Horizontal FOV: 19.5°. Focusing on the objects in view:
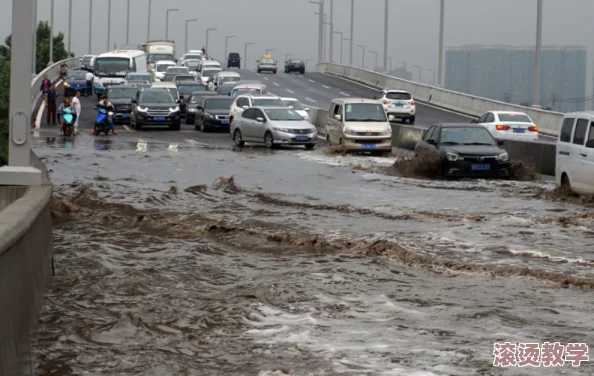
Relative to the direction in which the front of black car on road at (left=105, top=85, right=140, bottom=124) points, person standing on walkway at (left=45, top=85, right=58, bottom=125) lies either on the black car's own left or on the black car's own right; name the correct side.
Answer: on the black car's own right

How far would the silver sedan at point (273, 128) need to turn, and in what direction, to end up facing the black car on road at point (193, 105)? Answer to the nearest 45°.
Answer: approximately 135° to its left

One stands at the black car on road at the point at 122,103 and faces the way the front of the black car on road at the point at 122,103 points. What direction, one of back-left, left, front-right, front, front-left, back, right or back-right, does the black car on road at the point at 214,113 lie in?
front-left

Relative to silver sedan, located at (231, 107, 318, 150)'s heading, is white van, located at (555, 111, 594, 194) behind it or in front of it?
in front

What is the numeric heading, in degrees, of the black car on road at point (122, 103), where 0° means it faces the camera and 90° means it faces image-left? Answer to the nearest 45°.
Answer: approximately 0°

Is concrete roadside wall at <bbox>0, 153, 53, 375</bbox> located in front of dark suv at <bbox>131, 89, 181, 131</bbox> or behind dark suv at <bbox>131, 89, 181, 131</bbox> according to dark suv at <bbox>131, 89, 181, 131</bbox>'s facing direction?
in front

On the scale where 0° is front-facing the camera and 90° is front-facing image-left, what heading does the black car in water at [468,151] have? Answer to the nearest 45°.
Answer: approximately 315°

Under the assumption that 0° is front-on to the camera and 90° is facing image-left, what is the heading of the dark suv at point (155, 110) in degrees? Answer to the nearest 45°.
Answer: approximately 0°

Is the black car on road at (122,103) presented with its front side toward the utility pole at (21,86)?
yes

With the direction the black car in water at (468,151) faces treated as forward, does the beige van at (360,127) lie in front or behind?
behind

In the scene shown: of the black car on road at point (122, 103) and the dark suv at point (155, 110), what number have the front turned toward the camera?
2
